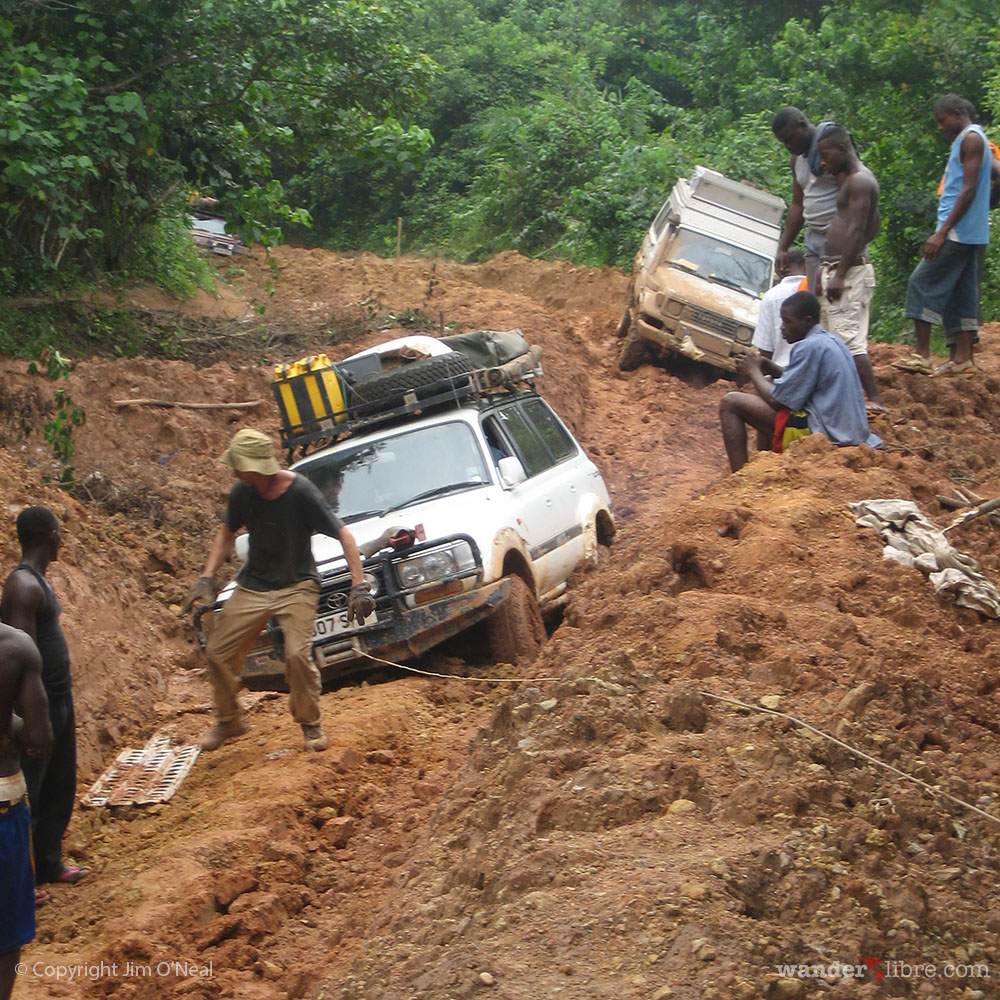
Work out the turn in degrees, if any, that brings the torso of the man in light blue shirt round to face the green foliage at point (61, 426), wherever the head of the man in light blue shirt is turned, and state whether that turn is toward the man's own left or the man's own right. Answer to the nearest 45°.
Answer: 0° — they already face it

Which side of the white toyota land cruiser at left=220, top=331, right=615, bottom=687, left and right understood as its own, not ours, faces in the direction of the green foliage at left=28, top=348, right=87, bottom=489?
right

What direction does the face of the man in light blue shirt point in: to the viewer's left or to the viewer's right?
to the viewer's left

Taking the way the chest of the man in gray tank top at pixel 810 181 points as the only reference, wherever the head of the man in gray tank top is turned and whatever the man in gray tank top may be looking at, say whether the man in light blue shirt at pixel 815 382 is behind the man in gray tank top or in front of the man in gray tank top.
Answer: in front

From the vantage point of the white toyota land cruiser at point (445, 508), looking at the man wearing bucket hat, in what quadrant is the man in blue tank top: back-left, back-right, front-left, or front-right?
back-left

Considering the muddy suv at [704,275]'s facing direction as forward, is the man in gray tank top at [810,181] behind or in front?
in front

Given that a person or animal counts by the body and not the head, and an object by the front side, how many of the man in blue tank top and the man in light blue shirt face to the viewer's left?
2

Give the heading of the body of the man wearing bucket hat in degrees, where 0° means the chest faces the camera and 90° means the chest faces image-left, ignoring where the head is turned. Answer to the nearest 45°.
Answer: approximately 0°

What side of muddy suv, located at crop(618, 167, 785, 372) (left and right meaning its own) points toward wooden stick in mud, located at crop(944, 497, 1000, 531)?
front

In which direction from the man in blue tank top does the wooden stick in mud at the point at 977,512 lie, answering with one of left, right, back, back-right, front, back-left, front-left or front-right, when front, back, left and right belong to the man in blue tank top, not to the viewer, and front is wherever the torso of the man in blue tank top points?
left

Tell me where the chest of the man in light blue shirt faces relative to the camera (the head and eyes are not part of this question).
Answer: to the viewer's left

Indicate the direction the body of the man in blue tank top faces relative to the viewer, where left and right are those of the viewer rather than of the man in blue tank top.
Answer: facing to the left of the viewer

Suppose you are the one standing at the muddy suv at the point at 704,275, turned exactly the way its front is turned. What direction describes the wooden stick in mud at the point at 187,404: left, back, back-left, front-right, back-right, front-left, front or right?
front-right

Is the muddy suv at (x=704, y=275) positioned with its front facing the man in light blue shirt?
yes
